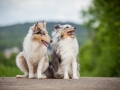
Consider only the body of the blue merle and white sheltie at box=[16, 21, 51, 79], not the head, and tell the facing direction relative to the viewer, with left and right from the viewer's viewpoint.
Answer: facing the viewer and to the right of the viewer

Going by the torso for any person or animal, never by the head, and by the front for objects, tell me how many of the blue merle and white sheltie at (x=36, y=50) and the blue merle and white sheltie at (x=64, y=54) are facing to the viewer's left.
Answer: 0

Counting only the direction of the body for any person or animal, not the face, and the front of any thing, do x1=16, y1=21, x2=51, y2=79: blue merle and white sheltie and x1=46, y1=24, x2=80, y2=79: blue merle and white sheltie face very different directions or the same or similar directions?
same or similar directions
